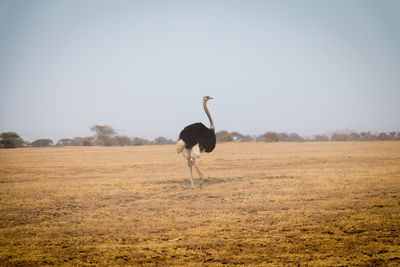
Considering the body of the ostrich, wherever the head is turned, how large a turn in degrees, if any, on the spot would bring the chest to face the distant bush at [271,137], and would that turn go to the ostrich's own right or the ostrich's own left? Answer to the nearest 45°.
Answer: approximately 90° to the ostrich's own left

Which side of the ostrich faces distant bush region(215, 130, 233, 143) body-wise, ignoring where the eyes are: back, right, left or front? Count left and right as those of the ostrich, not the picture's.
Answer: left

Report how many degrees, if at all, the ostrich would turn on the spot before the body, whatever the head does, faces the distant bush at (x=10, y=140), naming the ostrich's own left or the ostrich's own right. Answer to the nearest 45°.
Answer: approximately 135° to the ostrich's own left

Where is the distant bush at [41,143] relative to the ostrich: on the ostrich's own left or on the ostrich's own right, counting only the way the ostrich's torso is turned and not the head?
on the ostrich's own left

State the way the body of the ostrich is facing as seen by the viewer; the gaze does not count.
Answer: to the viewer's right
